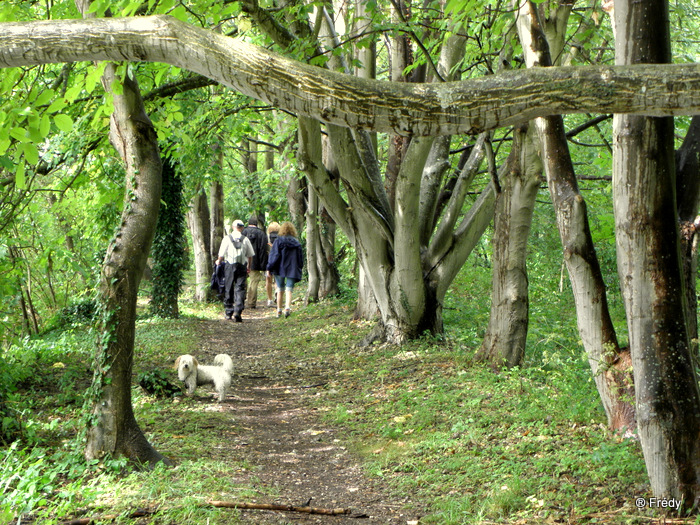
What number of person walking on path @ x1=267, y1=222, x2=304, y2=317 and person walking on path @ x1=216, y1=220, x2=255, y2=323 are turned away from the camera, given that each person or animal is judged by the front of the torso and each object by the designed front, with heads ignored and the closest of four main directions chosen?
2

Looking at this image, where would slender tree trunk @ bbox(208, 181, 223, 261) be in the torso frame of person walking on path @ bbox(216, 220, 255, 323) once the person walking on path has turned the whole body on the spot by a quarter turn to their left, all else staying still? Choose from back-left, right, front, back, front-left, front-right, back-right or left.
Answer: right

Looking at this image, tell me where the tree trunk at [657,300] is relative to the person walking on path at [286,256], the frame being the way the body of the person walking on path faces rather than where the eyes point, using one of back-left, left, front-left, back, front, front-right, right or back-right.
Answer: back

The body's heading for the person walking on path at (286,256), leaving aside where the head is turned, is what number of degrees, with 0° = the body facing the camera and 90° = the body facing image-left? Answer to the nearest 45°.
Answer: approximately 180°

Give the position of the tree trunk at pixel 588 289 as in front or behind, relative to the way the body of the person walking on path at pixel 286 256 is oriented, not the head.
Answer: behind

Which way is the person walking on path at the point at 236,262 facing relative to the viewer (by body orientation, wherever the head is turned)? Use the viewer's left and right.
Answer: facing away from the viewer

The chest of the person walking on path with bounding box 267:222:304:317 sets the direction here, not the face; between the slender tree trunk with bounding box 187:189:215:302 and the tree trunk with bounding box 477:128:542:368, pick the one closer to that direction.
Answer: the slender tree trunk

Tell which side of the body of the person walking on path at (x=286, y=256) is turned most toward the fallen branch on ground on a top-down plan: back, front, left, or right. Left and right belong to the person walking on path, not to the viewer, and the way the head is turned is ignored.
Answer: back

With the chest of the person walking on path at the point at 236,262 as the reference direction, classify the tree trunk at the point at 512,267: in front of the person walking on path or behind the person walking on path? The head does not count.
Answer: behind

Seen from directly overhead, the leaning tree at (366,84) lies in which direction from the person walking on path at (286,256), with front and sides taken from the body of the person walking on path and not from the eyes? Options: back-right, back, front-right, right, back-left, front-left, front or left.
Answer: back

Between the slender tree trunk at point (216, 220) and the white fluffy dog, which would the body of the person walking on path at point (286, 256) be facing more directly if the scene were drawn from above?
the slender tree trunk
